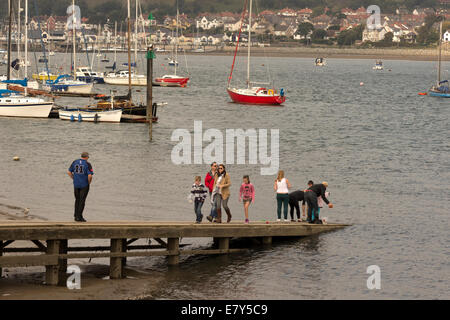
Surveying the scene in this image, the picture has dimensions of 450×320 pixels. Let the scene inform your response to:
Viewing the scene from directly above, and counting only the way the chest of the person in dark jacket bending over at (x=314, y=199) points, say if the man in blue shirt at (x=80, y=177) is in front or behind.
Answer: behind

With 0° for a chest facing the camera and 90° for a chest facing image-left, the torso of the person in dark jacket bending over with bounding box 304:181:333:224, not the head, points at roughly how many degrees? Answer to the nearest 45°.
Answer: approximately 270°
